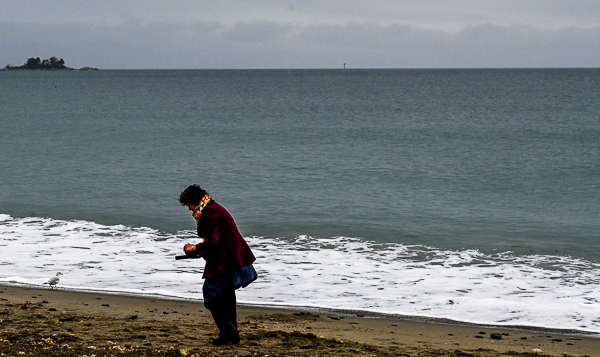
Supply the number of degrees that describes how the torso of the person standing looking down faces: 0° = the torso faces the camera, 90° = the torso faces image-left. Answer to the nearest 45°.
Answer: approximately 90°

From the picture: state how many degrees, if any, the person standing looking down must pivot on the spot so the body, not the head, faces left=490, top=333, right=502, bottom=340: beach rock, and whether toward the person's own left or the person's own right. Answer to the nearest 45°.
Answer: approximately 180°

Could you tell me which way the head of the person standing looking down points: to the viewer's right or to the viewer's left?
to the viewer's left
